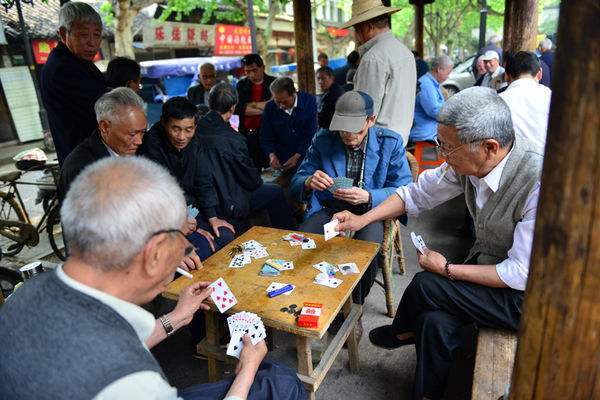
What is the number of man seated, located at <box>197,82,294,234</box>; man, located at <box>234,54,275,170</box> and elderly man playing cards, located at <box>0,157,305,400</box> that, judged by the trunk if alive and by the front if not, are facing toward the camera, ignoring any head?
1

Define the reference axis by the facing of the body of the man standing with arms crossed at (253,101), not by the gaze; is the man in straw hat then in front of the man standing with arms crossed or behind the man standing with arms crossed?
in front

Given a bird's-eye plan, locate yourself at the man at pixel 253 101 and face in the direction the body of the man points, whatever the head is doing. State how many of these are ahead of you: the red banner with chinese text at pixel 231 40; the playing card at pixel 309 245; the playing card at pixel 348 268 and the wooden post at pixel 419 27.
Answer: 2

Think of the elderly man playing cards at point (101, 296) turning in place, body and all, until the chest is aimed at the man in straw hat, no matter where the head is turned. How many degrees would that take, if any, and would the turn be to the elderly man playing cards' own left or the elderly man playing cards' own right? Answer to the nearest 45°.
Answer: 0° — they already face them

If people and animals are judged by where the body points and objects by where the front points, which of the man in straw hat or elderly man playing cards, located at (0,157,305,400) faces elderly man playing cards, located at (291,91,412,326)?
elderly man playing cards, located at (0,157,305,400)

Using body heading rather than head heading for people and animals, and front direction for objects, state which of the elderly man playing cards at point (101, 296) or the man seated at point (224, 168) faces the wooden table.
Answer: the elderly man playing cards

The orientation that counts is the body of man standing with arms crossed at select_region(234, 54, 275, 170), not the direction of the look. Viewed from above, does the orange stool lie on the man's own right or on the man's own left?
on the man's own left

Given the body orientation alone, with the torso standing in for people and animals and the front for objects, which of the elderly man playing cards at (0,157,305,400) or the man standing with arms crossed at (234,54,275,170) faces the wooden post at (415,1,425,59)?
the elderly man playing cards

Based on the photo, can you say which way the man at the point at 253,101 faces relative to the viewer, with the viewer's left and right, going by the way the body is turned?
facing the viewer
